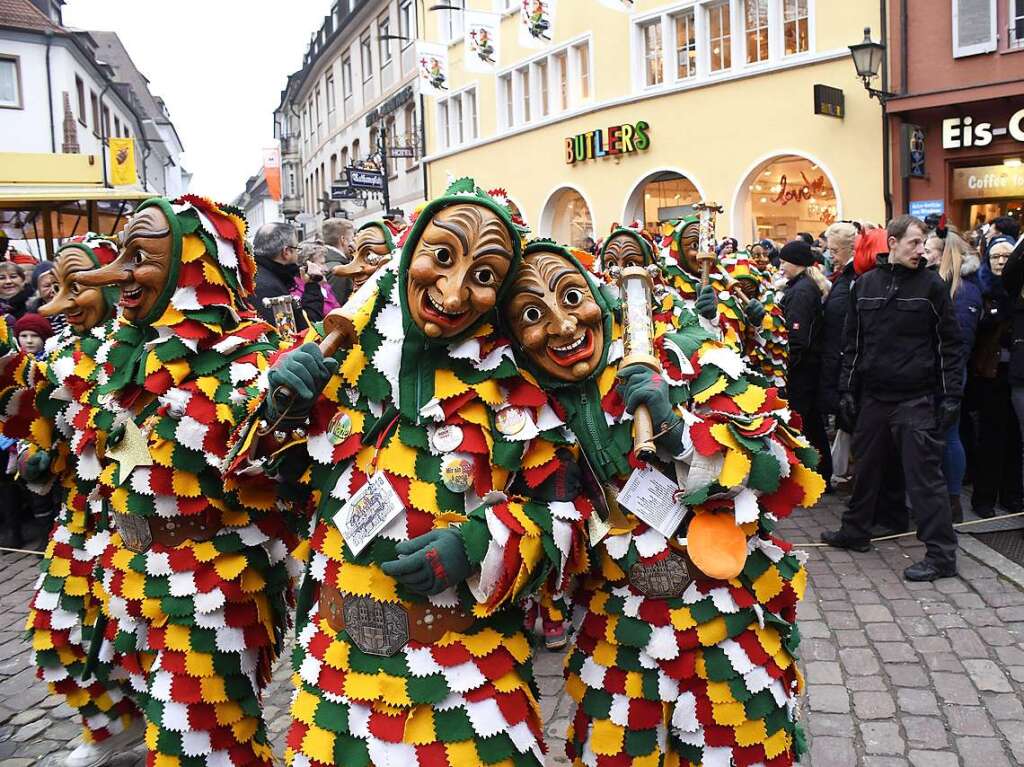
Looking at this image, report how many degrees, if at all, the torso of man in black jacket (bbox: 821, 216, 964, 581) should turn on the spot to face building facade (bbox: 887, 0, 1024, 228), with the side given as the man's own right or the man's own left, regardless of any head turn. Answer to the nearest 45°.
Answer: approximately 135° to the man's own right

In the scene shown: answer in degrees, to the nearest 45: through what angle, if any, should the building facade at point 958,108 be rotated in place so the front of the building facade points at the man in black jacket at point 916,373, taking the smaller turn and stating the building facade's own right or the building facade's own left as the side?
approximately 45° to the building facade's own left

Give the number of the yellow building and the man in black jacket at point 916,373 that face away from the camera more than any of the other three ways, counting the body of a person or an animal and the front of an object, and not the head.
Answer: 0

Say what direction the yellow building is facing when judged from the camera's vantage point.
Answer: facing the viewer and to the left of the viewer

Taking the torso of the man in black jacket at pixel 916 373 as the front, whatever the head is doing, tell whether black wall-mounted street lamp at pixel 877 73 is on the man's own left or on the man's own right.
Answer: on the man's own right

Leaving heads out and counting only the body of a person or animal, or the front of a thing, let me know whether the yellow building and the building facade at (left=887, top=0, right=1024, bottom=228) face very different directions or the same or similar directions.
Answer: same or similar directions

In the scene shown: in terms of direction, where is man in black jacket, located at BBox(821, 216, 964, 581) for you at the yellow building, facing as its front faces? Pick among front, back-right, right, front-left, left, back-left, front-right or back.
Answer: front-left

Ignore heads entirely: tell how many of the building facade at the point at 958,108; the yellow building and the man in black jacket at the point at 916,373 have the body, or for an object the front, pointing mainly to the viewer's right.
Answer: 0

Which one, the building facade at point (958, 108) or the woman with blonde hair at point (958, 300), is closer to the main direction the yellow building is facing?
the woman with blonde hair

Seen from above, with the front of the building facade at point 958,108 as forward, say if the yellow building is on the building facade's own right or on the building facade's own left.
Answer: on the building facade's own right
